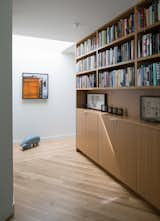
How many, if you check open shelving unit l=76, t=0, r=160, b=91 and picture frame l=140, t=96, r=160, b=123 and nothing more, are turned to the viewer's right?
0

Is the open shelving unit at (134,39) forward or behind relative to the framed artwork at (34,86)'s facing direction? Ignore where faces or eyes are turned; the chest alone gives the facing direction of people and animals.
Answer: forward

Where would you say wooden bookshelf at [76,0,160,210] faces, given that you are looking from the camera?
facing the viewer and to the left of the viewer

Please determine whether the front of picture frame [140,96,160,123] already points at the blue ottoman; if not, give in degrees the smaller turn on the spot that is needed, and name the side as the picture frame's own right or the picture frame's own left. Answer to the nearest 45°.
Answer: approximately 90° to the picture frame's own right

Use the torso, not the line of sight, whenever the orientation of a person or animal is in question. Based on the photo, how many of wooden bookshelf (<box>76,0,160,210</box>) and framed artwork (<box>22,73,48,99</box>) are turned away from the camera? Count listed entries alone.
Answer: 0

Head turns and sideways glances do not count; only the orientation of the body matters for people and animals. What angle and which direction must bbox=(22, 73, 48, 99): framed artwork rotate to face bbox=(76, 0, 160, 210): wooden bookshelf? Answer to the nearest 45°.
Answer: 0° — it already faces it

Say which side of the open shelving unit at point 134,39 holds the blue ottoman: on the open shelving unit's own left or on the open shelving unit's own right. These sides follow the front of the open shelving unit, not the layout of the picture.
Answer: on the open shelving unit's own right

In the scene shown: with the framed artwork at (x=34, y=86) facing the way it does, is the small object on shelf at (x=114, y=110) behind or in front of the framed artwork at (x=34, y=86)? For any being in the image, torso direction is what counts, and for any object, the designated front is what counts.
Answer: in front

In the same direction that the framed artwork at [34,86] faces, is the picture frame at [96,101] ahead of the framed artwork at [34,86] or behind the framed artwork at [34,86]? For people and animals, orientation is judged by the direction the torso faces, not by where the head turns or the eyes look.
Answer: ahead
